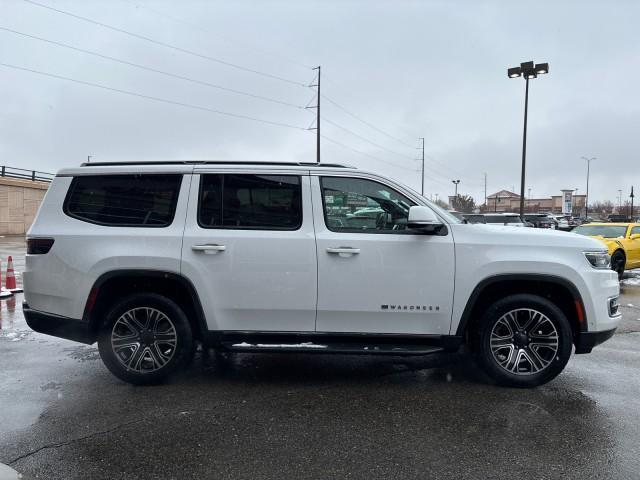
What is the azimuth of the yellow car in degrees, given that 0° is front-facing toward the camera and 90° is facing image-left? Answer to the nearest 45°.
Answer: approximately 45°

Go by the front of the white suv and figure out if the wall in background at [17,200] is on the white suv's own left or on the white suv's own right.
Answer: on the white suv's own left

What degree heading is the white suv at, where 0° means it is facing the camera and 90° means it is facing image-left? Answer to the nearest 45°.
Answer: approximately 270°

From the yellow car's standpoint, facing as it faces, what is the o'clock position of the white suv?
The white suv is roughly at 11 o'clock from the yellow car.

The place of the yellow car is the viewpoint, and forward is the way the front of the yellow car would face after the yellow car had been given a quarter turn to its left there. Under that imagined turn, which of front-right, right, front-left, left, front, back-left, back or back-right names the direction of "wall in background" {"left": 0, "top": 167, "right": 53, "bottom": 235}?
back-right

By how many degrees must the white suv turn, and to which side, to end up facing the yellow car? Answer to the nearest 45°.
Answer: approximately 45° to its left

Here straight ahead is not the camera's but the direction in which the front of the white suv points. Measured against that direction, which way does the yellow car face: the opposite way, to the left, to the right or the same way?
the opposite way

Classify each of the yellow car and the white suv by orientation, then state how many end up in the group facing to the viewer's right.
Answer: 1
